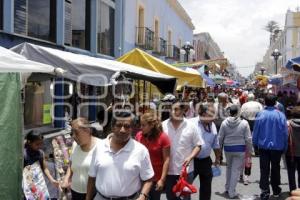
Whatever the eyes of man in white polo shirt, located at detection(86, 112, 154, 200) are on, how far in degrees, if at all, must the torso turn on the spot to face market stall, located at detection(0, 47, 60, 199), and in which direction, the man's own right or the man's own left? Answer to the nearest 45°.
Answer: approximately 90° to the man's own right

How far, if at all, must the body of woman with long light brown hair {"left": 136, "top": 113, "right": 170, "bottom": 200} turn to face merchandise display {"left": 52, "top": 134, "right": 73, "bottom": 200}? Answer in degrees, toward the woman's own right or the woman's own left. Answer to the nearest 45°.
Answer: approximately 45° to the woman's own right

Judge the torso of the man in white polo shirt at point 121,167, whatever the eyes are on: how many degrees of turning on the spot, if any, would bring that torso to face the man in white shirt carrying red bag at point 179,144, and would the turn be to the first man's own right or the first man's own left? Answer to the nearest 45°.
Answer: approximately 135° to the first man's own left

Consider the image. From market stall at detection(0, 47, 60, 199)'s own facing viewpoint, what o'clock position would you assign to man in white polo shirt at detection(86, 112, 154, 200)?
The man in white polo shirt is roughly at 1 o'clock from the market stall.

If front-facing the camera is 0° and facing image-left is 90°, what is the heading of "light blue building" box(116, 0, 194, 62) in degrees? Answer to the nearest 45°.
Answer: approximately 315°

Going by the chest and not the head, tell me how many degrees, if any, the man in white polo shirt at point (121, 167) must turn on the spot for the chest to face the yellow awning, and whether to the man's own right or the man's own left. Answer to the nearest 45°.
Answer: approximately 180°

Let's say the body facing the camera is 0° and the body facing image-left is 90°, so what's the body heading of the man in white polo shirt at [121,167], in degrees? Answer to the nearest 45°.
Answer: approximately 0°

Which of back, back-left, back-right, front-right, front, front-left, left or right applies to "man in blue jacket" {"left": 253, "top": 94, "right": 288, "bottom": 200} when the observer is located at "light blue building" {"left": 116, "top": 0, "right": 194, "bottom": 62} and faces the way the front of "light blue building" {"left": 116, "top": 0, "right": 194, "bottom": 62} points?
front-right

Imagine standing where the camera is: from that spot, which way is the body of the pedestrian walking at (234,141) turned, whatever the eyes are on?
away from the camera

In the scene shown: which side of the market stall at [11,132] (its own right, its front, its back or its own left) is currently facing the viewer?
right
